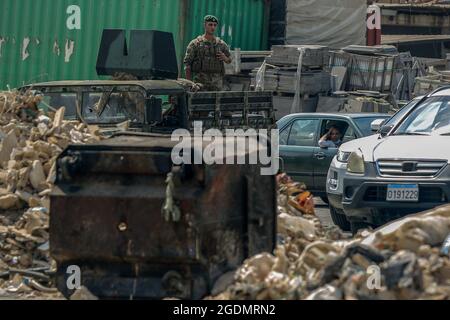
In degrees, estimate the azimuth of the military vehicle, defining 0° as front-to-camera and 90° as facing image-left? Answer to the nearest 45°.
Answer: approximately 45°

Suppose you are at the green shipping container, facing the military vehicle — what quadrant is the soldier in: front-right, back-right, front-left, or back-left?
front-left

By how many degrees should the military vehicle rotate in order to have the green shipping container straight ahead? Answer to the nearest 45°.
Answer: approximately 135° to its right

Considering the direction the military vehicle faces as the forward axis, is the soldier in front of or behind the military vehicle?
behind
